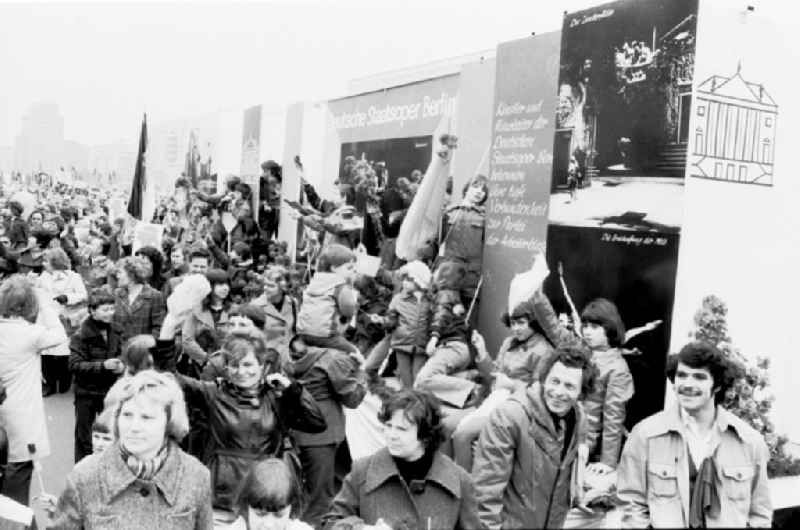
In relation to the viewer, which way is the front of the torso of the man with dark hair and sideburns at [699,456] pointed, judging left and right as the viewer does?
facing the viewer

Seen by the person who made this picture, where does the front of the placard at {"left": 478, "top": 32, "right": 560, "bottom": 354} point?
facing the viewer and to the left of the viewer

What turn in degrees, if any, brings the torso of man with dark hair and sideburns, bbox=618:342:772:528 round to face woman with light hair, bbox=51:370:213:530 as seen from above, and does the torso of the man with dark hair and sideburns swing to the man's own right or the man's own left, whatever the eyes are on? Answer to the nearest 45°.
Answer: approximately 45° to the man's own right

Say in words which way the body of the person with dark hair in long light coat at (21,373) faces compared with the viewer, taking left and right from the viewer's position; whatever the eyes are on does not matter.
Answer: facing away from the viewer and to the right of the viewer

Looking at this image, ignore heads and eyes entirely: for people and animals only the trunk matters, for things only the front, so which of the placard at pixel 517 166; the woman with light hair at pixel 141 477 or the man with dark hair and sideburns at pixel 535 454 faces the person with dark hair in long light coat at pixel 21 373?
the placard

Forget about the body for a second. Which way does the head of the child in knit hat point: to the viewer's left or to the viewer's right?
to the viewer's left

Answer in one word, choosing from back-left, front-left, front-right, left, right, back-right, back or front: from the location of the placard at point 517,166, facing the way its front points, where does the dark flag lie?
right

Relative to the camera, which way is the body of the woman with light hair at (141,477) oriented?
toward the camera

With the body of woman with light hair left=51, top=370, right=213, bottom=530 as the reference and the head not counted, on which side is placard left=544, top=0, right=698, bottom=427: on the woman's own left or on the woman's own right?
on the woman's own left

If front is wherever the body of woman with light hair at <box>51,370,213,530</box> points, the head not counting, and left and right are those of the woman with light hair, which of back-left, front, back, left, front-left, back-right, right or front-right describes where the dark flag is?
back

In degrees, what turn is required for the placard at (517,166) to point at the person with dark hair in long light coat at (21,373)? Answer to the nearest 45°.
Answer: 0° — it already faces them

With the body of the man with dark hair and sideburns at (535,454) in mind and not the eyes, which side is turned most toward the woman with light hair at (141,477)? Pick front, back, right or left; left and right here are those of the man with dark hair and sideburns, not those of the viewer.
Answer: right
